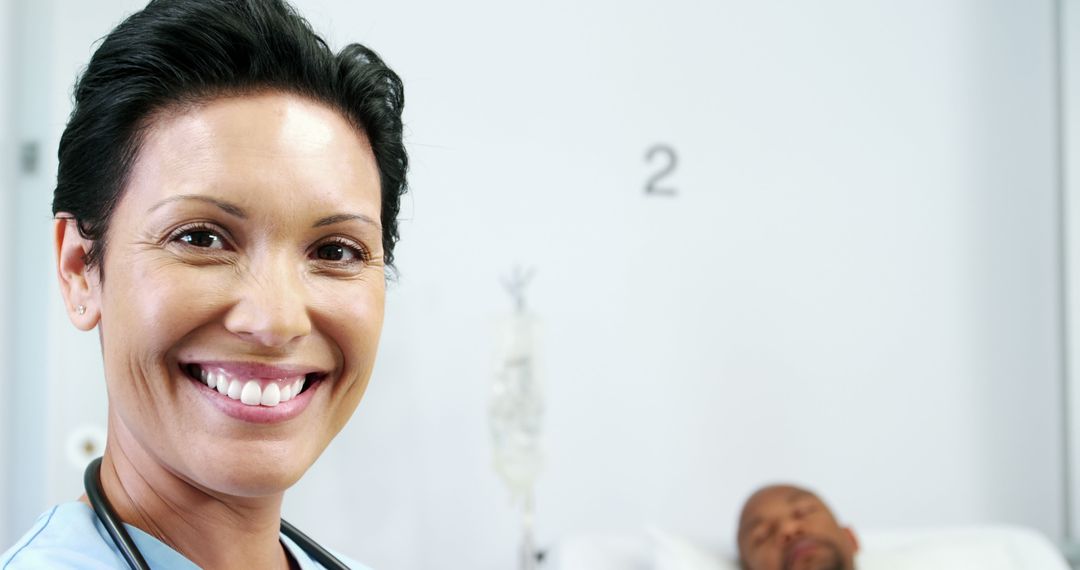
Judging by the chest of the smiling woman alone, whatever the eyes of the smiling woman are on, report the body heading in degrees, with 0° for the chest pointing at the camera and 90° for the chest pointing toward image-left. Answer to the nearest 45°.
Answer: approximately 315°

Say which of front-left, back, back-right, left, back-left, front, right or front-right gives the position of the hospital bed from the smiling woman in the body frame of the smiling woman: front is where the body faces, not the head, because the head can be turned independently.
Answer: left
